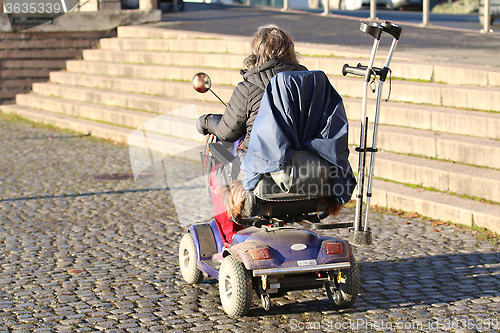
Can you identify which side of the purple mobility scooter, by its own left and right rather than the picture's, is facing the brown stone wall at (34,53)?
front

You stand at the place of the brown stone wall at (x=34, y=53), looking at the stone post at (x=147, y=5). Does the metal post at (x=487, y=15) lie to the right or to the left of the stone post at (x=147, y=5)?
right

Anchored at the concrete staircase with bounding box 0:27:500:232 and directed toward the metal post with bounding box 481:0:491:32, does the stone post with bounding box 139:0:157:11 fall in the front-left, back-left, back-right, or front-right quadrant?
front-left

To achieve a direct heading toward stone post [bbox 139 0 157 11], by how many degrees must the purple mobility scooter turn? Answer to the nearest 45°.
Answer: approximately 45° to its right

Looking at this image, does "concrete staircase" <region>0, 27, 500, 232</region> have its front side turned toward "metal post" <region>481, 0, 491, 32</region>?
no

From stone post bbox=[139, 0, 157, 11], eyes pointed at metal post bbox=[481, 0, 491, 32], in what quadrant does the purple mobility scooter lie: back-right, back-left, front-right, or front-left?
front-right

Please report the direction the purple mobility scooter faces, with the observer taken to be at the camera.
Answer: facing away from the viewer and to the left of the viewer

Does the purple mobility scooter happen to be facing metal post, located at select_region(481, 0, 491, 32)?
no

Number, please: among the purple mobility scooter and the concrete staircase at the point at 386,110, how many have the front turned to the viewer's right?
0

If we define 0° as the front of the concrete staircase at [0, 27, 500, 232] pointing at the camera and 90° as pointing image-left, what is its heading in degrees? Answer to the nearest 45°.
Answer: approximately 45°
